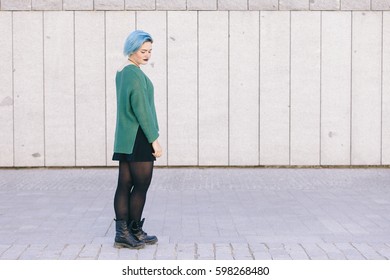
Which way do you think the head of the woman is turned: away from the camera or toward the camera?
toward the camera

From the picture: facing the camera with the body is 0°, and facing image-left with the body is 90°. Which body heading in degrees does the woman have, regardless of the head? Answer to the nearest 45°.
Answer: approximately 270°
